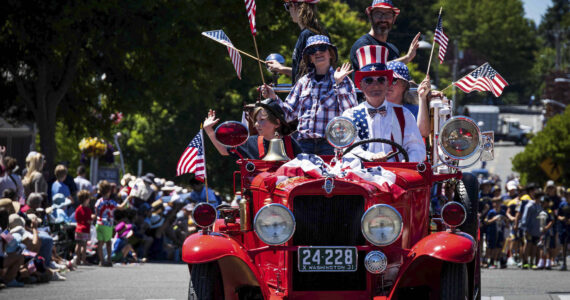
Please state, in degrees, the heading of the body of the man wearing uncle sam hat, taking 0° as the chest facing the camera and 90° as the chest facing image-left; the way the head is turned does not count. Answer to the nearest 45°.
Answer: approximately 0°
